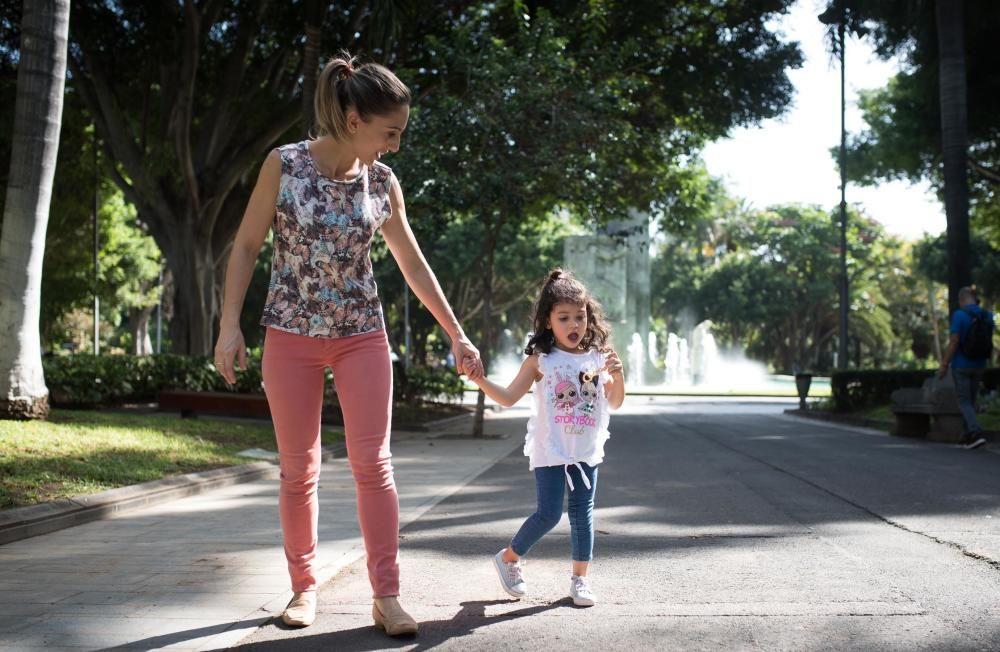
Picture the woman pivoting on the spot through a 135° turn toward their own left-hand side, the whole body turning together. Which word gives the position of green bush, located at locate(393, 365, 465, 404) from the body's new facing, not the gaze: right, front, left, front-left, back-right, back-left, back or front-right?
front-left

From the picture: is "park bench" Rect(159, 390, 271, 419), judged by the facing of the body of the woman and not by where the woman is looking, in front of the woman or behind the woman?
behind

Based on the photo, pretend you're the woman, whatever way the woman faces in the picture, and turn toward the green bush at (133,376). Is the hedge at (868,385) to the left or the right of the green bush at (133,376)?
right

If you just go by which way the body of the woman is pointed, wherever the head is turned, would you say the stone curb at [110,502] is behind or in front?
behind

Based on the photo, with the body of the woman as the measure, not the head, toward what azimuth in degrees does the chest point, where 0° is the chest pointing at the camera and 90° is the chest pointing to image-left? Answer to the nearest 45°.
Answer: approximately 0°

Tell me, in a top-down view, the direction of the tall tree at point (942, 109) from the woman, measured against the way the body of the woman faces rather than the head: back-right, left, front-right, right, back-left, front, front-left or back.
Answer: back-left

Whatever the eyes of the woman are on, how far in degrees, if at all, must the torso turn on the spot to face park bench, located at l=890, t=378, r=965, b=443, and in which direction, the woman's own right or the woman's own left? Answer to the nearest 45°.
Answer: approximately 135° to the woman's own left

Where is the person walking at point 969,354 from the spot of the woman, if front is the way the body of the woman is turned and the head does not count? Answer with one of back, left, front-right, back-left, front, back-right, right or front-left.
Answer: back-left

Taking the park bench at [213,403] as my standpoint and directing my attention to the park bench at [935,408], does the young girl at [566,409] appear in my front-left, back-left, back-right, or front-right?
front-right

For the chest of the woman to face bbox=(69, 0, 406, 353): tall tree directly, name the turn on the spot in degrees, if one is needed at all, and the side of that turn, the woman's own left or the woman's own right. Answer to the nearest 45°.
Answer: approximately 180°
